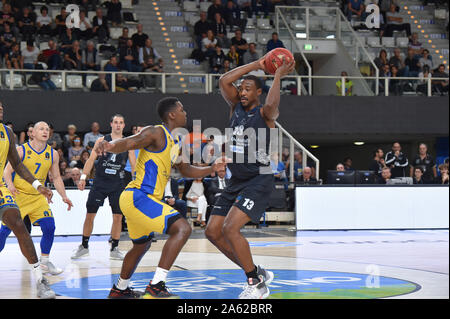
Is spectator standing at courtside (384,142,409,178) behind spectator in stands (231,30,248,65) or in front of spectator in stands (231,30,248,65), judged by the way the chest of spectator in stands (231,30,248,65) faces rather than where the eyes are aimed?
in front

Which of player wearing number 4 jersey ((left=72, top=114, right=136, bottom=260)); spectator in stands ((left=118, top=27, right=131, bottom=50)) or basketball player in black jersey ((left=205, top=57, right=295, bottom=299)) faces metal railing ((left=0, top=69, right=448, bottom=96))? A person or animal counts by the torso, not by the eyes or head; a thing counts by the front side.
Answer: the spectator in stands

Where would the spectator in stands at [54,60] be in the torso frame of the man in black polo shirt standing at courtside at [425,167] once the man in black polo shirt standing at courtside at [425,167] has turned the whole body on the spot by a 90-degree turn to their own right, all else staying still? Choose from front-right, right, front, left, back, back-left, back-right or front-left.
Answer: front

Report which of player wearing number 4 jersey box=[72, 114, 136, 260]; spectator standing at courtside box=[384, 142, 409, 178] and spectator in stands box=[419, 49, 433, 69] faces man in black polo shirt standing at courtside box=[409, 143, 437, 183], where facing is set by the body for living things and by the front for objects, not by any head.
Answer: spectator in stands box=[419, 49, 433, 69]

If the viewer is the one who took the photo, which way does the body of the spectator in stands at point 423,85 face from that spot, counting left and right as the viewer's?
facing the viewer and to the left of the viewer

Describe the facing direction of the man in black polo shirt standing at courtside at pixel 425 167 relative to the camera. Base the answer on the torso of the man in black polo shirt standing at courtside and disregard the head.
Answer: toward the camera

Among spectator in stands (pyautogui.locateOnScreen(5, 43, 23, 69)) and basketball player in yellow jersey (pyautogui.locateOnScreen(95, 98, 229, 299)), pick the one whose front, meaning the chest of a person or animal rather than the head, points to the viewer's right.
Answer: the basketball player in yellow jersey

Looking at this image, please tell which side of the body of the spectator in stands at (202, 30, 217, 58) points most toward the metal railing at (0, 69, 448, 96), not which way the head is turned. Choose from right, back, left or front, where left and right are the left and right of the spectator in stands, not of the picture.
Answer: front

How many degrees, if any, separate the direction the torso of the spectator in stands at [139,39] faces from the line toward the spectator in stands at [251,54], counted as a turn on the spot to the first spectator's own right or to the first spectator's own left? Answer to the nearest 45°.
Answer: approximately 90° to the first spectator's own left

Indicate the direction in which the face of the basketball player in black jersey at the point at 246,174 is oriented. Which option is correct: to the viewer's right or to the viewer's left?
to the viewer's left

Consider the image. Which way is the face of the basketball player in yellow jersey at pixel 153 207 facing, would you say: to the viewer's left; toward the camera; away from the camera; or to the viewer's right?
to the viewer's right

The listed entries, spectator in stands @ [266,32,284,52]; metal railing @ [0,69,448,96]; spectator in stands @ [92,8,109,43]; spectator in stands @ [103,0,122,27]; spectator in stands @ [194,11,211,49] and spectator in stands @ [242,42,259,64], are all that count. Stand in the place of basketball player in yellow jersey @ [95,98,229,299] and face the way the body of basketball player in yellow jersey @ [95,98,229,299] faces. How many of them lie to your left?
6

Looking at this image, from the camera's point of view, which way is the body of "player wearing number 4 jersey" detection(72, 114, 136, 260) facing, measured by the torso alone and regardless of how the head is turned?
toward the camera

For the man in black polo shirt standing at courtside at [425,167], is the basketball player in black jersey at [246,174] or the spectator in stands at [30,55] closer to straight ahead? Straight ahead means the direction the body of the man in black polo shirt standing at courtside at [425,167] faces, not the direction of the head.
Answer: the basketball player in black jersey

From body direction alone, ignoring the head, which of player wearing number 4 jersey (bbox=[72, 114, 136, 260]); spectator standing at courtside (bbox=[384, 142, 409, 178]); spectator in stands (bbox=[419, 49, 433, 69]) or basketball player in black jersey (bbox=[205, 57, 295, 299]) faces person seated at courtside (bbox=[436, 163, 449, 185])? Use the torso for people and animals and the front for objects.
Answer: spectator in stands (bbox=[419, 49, 433, 69])
